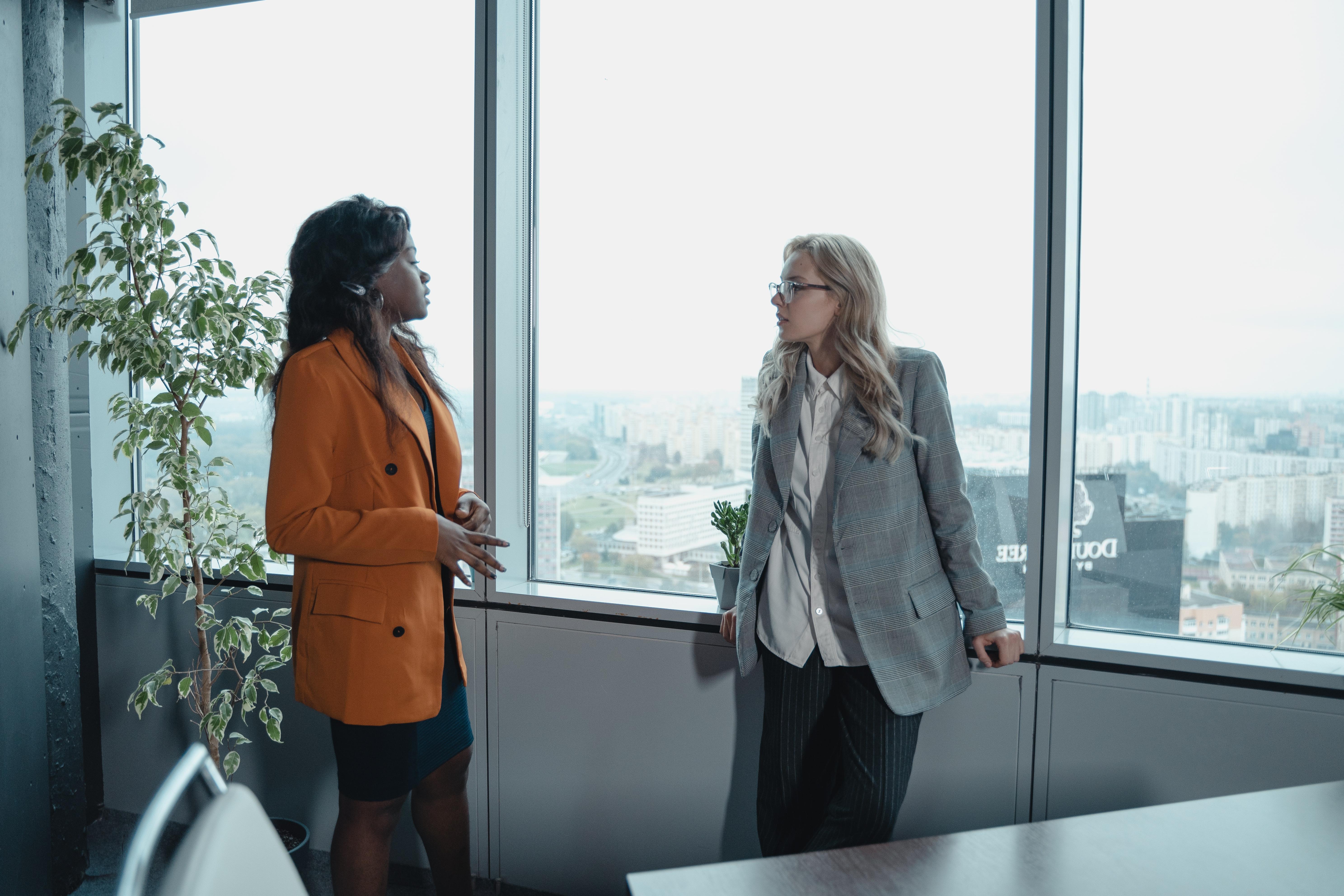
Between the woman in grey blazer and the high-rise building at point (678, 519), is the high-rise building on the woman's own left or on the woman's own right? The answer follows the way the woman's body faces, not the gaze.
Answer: on the woman's own right

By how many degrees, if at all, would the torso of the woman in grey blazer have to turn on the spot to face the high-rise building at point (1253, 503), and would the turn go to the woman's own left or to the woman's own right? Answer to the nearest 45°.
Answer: approximately 180°

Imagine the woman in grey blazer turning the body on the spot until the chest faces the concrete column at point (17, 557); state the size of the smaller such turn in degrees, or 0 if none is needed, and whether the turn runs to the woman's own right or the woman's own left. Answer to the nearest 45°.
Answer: approximately 45° to the woman's own right

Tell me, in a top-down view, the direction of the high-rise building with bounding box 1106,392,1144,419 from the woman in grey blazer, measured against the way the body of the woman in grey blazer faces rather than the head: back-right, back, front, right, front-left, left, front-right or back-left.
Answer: back

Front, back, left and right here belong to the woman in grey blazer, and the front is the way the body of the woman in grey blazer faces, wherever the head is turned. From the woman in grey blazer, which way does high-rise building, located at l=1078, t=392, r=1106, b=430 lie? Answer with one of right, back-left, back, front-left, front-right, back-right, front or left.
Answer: back

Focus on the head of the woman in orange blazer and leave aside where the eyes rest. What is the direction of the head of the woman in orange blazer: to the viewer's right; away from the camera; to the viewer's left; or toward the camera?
to the viewer's right

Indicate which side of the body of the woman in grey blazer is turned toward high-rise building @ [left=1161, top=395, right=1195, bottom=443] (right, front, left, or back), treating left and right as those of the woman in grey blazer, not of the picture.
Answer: back

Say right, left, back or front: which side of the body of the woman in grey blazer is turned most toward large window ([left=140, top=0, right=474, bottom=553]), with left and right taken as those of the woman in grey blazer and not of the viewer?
right

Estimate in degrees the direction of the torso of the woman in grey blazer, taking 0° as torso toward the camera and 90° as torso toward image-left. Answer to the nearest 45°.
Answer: approximately 45°

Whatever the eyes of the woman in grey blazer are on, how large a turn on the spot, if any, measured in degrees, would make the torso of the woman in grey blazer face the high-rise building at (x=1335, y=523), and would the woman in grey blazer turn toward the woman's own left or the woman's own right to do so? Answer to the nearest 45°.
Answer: approximately 135° to the woman's own left

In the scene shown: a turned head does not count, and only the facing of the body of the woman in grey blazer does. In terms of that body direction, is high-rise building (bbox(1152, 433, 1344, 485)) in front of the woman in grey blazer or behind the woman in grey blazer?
behind
